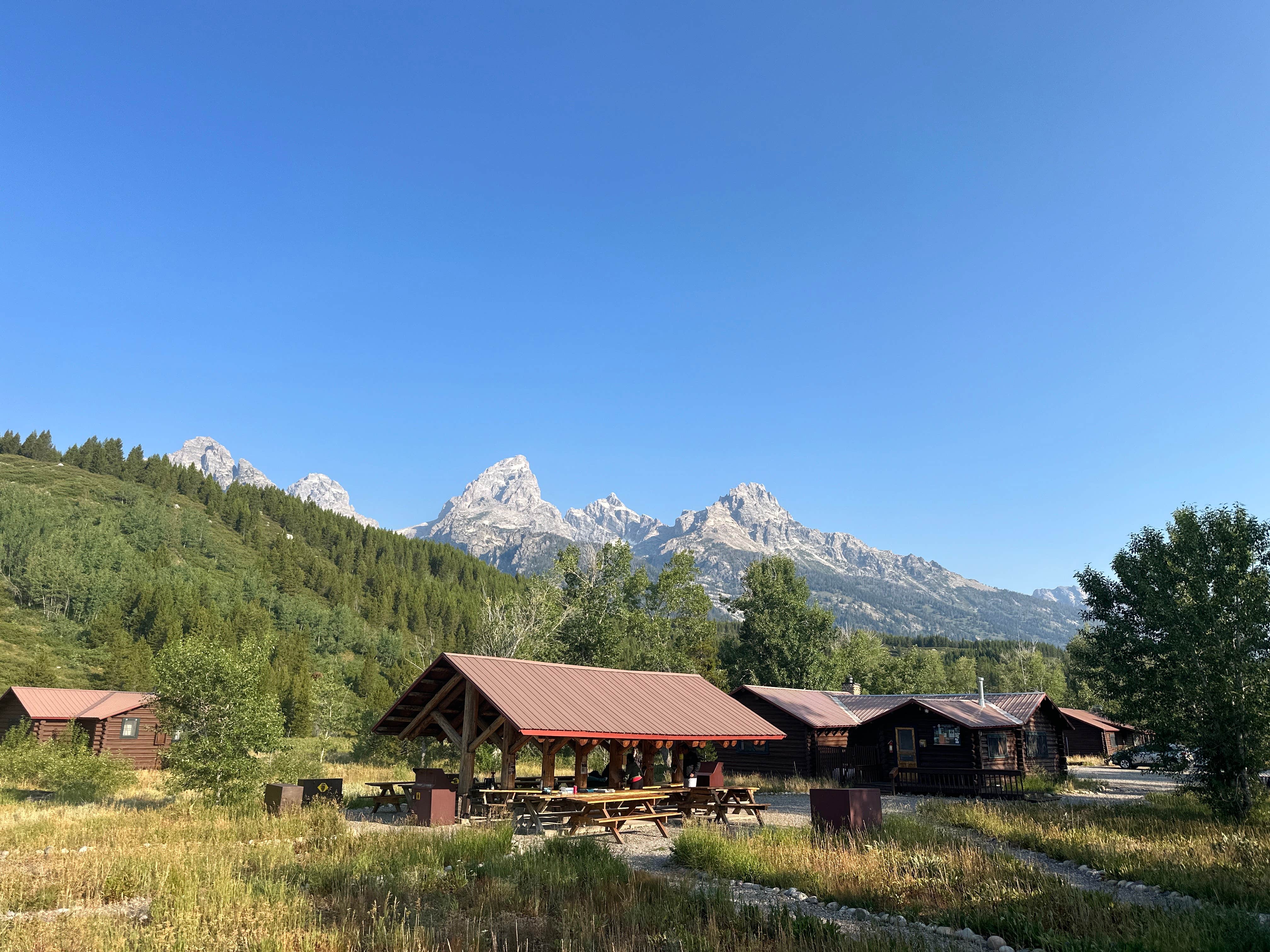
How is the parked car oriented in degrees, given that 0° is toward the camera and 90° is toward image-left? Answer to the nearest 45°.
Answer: approximately 90°

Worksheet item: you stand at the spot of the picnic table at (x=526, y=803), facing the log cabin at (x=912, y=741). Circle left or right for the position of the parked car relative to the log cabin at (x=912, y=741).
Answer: right

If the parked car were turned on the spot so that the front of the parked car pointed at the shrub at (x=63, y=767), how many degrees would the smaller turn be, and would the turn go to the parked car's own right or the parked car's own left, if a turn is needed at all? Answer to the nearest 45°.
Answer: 0° — it already faces it

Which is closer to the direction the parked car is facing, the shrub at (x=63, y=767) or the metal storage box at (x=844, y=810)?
the shrub

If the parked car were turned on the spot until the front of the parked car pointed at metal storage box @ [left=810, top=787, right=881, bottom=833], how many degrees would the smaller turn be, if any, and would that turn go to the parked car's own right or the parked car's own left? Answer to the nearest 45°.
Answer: approximately 45° to the parked car's own left

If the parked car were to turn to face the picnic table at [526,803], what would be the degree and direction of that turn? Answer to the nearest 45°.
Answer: approximately 45° to its left

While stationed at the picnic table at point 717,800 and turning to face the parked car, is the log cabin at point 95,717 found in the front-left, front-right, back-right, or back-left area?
back-left
